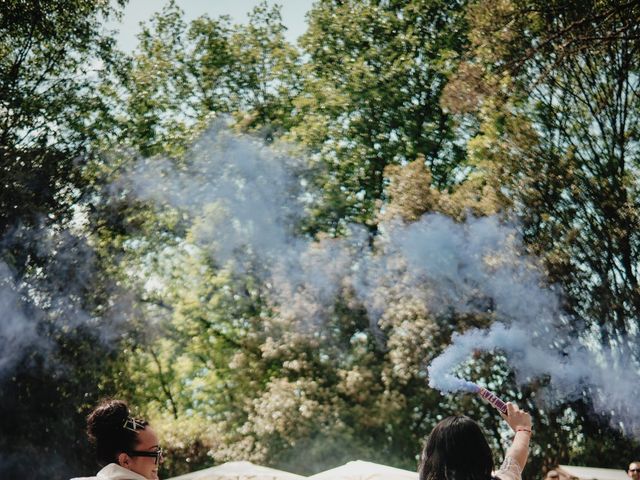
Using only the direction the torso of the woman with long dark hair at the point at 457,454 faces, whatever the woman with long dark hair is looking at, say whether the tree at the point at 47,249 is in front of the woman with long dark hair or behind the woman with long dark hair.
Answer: in front

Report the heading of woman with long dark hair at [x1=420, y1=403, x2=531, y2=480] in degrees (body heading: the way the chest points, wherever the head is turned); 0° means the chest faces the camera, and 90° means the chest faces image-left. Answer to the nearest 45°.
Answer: approximately 180°

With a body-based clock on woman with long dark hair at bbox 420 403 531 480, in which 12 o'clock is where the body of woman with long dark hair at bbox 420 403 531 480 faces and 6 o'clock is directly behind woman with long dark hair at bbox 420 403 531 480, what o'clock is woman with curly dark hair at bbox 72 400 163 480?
woman with curly dark hair at bbox 72 400 163 480 is roughly at 9 o'clock from woman with long dark hair at bbox 420 403 531 480.

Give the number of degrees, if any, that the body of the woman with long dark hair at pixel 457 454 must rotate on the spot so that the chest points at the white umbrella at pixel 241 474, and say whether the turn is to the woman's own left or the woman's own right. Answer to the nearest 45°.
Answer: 0° — they already face it

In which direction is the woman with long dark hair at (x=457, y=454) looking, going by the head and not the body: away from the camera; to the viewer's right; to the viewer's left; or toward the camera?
away from the camera

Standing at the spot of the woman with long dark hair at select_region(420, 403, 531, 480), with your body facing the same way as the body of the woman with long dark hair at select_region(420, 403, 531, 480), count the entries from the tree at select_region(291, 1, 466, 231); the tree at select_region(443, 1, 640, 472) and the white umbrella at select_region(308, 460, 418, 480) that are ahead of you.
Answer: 3

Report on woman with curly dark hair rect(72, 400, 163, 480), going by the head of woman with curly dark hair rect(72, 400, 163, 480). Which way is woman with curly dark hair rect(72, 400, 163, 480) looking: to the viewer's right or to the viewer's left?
to the viewer's right

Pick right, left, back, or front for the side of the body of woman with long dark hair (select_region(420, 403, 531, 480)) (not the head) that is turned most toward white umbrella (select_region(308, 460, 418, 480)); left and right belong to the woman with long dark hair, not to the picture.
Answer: front

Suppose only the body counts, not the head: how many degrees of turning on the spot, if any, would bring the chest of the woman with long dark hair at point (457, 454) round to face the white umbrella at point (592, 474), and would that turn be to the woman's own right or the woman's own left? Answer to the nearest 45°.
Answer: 0° — they already face it

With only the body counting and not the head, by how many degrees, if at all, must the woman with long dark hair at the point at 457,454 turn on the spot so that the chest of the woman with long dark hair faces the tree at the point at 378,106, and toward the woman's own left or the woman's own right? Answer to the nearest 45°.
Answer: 0° — they already face it

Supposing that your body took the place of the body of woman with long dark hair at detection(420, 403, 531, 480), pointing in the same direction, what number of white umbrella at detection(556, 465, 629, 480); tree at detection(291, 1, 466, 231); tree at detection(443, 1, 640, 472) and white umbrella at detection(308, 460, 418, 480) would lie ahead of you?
4
